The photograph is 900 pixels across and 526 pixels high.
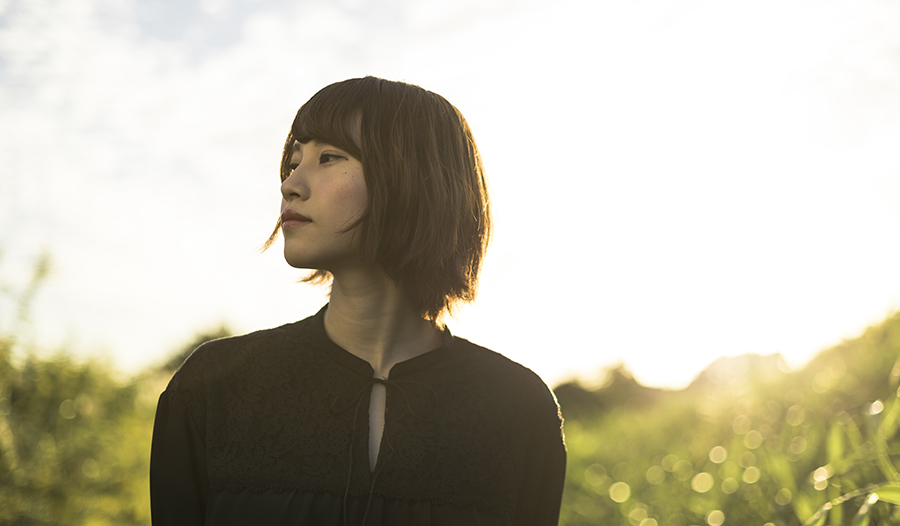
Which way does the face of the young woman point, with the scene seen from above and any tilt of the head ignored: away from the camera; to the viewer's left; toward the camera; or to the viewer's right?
to the viewer's left

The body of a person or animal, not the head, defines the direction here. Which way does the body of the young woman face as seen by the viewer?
toward the camera
